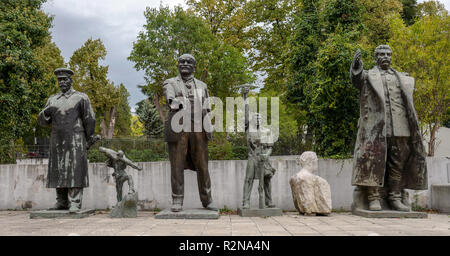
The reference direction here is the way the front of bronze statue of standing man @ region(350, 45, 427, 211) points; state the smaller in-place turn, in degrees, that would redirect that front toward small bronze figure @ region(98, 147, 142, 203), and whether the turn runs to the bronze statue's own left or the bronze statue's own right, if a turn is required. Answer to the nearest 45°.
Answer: approximately 90° to the bronze statue's own right

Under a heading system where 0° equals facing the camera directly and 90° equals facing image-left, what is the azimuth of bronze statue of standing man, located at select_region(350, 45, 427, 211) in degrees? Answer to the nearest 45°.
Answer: approximately 0°

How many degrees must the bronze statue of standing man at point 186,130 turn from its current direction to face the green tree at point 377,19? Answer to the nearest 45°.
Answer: approximately 135° to its left

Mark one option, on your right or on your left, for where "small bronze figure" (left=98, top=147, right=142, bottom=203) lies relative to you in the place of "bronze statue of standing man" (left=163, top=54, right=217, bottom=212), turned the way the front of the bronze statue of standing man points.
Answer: on your right

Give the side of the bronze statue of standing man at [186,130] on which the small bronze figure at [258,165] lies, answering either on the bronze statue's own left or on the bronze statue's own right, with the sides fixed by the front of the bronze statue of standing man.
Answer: on the bronze statue's own left

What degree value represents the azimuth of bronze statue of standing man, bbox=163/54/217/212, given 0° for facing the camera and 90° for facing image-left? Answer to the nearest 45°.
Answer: approximately 0°

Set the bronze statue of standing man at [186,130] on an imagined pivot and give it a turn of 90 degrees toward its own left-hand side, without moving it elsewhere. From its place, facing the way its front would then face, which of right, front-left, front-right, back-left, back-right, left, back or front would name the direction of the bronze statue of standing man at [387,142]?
front

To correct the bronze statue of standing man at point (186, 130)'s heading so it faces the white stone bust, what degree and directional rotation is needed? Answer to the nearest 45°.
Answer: approximately 90° to its left

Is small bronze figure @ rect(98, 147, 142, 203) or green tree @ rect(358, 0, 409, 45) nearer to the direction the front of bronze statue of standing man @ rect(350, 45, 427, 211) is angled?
the small bronze figure

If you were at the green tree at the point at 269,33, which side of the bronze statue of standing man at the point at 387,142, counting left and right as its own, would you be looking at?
back

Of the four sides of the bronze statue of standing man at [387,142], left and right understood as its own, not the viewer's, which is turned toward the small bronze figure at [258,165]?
right

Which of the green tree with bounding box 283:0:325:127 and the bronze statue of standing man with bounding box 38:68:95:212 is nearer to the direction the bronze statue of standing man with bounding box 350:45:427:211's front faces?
the bronze statue of standing man
